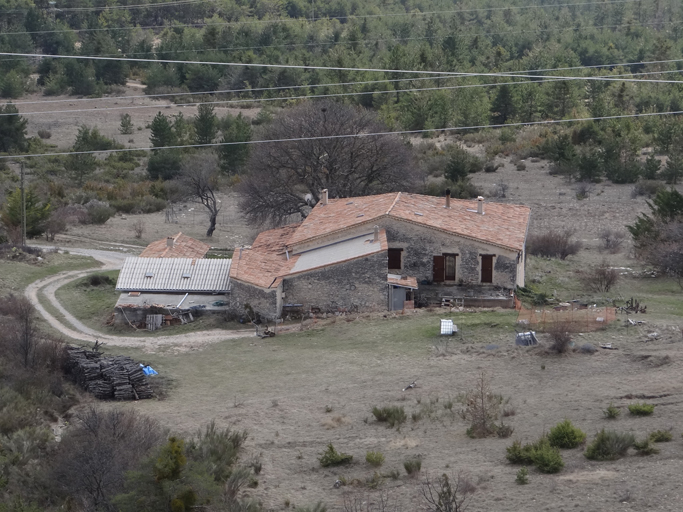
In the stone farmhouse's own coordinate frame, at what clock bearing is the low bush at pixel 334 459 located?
The low bush is roughly at 12 o'clock from the stone farmhouse.

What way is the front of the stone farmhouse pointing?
toward the camera

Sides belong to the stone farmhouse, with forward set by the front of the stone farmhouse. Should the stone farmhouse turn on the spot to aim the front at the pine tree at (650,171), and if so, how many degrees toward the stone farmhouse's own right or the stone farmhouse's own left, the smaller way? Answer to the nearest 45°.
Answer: approximately 135° to the stone farmhouse's own left

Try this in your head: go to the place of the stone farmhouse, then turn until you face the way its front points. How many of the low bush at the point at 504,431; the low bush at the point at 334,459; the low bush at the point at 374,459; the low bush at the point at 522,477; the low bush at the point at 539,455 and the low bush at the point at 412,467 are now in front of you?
6

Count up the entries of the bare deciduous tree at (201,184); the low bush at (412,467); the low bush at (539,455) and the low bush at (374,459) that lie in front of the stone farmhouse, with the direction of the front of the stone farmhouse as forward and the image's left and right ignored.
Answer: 3

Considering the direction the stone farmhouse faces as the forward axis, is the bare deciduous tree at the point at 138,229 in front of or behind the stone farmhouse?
behind

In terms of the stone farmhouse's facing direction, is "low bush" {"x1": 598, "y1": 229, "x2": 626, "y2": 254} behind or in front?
behind

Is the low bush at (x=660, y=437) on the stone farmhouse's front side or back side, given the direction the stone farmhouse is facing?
on the front side

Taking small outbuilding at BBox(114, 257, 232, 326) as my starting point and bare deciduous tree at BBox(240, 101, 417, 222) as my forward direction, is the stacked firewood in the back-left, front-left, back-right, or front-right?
back-right

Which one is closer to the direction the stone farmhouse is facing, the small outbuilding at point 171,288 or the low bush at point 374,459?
the low bush

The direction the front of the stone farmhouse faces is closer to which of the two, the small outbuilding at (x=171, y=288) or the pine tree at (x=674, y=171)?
the small outbuilding

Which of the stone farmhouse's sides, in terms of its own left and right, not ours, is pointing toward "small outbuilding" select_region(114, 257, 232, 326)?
right

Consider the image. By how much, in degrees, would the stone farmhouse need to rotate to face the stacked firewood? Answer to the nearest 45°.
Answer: approximately 45° to its right

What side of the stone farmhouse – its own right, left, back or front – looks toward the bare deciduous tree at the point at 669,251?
left

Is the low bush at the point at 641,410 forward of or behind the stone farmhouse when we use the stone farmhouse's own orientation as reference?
forward

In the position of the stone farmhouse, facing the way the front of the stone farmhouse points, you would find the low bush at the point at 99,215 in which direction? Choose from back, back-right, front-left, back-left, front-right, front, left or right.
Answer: back-right

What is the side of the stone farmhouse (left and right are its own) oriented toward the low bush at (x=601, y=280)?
left

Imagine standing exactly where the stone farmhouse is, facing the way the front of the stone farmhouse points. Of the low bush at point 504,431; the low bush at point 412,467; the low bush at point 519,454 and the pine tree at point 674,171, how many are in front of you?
3

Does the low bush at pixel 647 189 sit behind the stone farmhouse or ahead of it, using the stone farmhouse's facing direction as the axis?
behind

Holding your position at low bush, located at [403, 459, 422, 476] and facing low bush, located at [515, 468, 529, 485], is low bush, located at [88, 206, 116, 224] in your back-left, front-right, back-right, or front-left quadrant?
back-left
